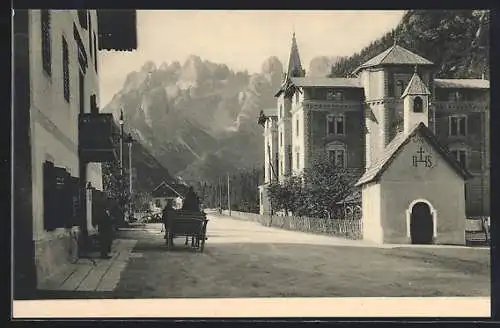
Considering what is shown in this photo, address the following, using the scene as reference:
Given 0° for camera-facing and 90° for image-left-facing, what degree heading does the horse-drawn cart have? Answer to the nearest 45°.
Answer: approximately 180°

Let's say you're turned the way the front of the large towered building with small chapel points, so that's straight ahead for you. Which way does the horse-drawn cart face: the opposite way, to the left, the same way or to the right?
the opposite way

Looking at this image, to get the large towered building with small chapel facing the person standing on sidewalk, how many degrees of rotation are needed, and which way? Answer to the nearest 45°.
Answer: approximately 90° to its right

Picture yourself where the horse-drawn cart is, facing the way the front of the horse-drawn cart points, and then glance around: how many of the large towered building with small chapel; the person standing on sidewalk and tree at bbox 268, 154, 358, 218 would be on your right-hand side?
2

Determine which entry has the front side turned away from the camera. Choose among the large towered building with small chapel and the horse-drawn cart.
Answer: the horse-drawn cart

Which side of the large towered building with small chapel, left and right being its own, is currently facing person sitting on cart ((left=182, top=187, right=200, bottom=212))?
right

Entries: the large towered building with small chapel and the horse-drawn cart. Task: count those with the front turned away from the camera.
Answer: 1

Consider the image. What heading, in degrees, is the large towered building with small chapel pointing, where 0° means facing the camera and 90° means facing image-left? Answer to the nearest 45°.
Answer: approximately 0°
